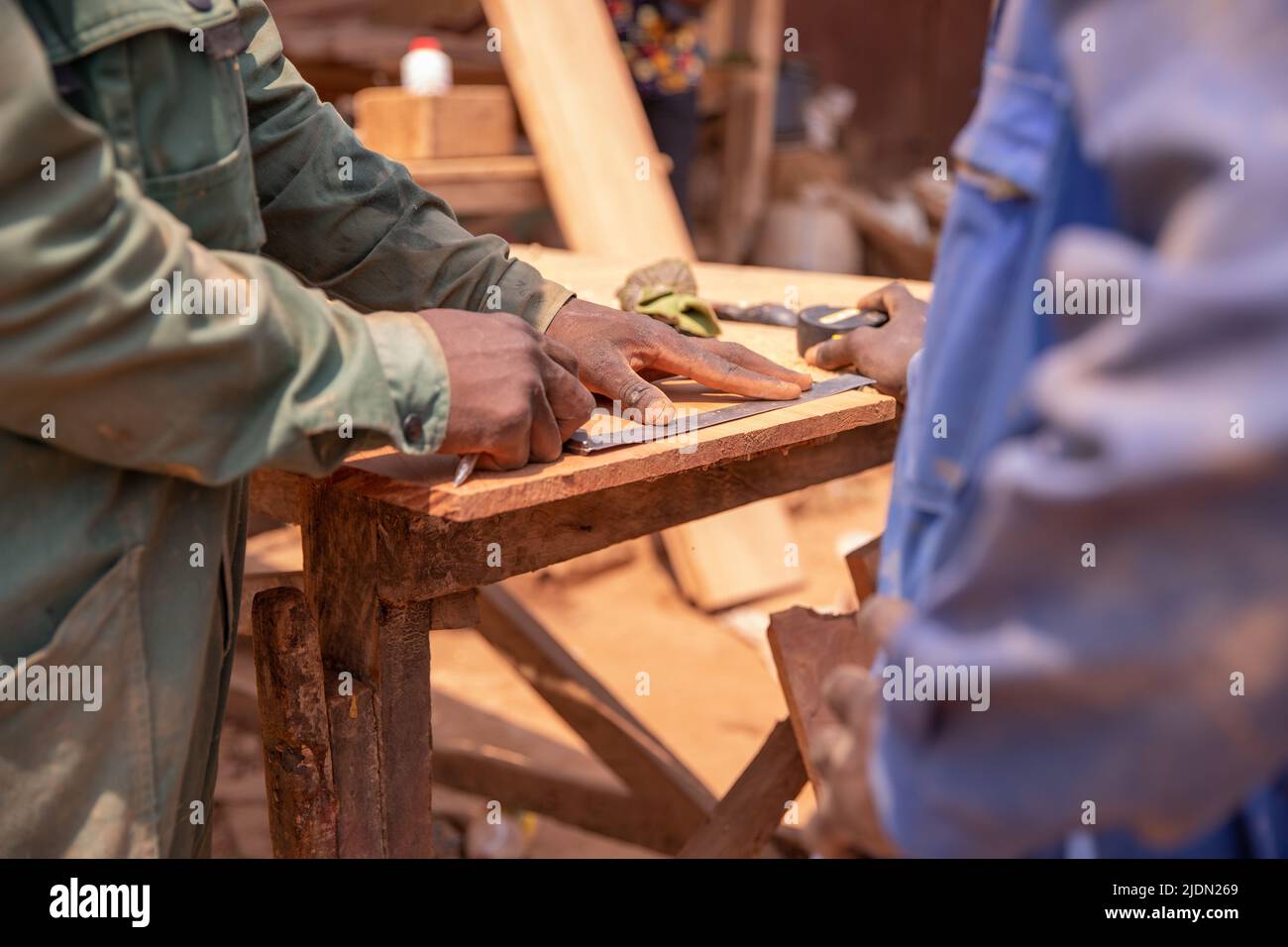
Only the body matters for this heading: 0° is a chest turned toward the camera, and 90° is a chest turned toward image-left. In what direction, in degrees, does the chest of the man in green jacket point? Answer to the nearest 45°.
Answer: approximately 270°

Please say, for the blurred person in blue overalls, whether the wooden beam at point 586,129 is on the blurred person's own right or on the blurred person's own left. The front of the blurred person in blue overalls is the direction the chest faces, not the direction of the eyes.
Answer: on the blurred person's own right

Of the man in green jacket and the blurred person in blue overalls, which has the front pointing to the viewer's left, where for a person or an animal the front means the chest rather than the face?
the blurred person in blue overalls

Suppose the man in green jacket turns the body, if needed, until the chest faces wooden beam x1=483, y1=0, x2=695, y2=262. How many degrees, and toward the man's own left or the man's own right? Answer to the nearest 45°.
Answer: approximately 90° to the man's own left

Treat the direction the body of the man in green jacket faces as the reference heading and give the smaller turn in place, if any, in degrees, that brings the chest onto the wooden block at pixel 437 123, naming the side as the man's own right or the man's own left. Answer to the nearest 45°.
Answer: approximately 90° to the man's own left

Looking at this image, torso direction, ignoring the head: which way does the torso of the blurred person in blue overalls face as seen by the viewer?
to the viewer's left

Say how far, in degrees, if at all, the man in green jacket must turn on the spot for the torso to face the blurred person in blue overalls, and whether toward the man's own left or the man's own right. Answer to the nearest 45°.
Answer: approximately 45° to the man's own right

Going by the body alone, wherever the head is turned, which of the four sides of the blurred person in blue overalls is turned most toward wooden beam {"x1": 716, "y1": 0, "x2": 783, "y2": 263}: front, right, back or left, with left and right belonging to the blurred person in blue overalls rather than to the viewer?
right

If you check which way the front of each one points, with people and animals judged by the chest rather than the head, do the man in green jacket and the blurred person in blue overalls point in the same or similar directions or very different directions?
very different directions
